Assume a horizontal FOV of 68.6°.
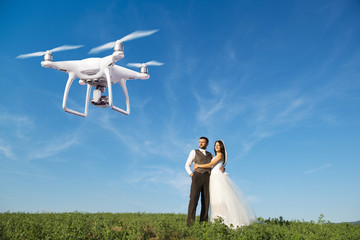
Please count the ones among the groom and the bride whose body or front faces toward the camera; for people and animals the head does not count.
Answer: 1

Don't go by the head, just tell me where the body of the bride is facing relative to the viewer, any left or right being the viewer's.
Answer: facing to the left of the viewer

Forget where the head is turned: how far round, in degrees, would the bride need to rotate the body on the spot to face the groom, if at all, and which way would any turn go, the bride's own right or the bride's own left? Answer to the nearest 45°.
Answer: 0° — they already face them

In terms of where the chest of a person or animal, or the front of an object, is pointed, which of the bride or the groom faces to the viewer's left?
the bride

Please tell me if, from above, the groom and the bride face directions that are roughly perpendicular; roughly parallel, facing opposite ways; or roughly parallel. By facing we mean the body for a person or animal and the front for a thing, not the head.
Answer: roughly perpendicular

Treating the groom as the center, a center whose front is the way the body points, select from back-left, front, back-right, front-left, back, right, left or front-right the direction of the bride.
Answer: left

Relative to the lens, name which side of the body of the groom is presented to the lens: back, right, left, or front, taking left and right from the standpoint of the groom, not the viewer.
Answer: front
